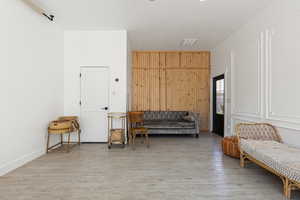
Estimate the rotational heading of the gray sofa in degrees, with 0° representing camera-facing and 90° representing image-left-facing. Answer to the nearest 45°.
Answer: approximately 0°

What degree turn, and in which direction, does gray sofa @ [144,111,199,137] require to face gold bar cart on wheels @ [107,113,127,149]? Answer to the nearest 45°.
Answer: approximately 45° to its right
